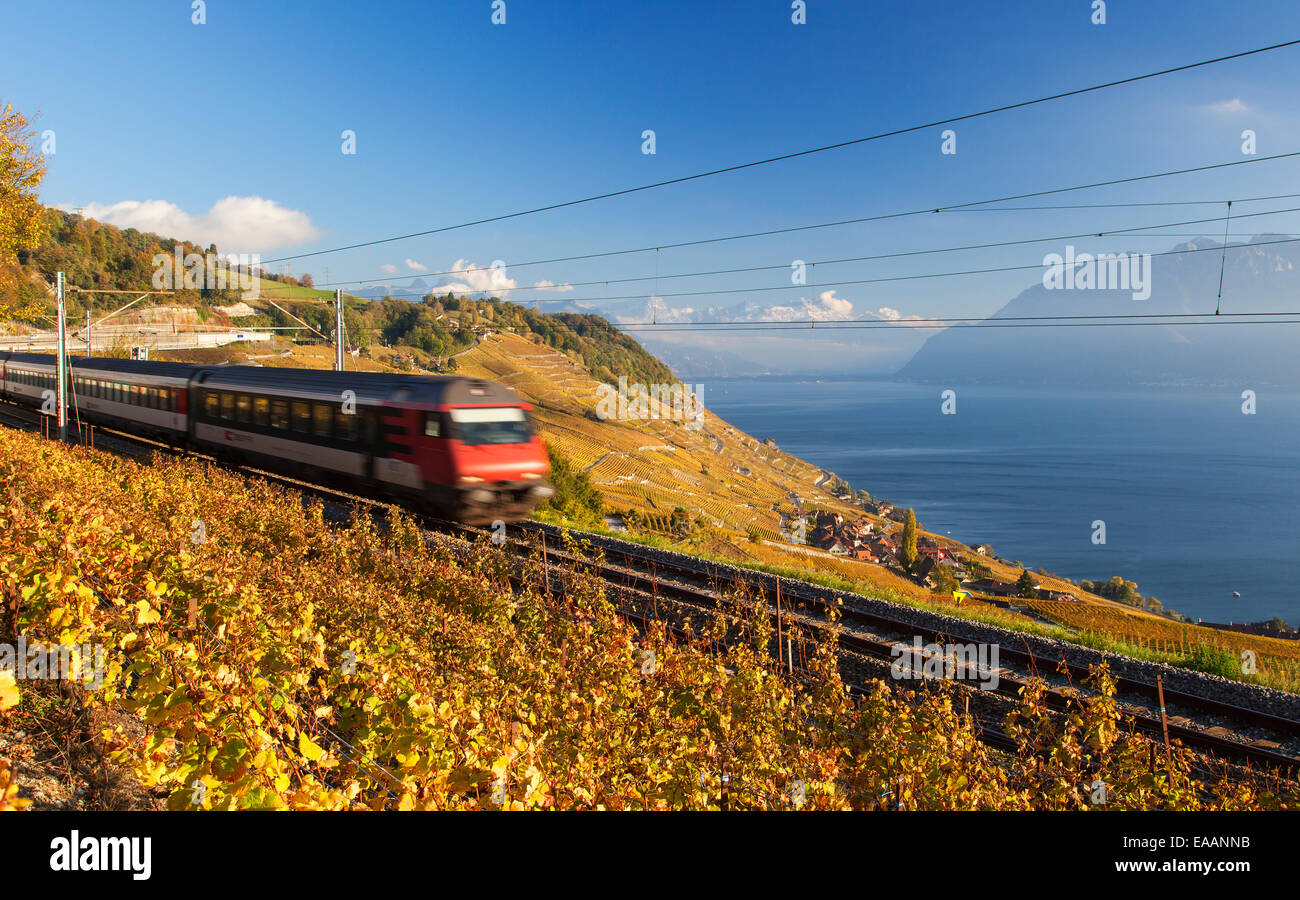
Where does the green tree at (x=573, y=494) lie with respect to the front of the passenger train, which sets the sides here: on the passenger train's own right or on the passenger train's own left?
on the passenger train's own left

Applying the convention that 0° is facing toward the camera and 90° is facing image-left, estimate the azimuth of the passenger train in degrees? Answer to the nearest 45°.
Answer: approximately 315°

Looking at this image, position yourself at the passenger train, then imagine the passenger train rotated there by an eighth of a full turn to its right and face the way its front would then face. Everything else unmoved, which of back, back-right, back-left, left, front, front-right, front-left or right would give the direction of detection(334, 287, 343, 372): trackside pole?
back
